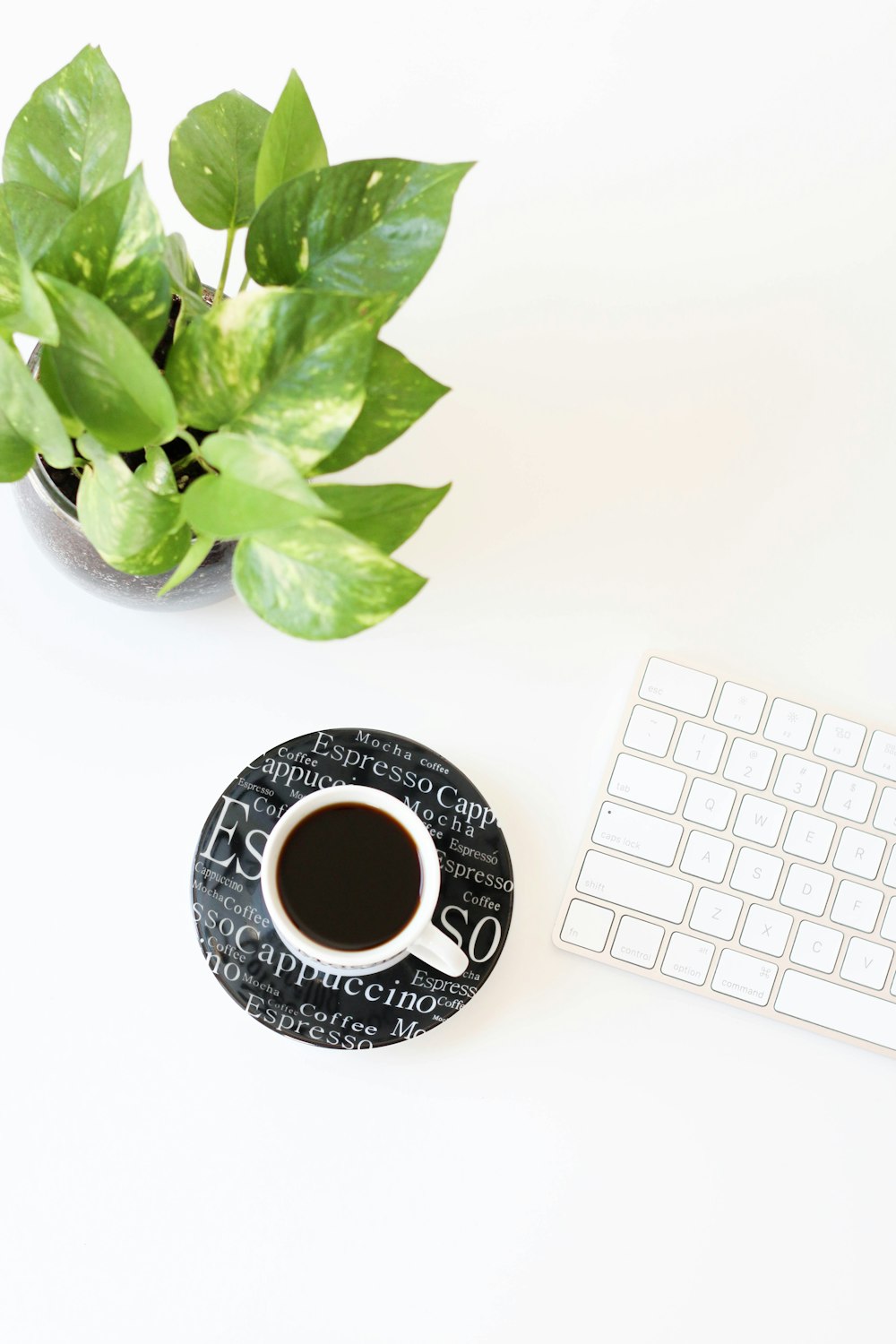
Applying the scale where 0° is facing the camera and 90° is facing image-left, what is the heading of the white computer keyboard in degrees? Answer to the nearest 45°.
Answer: approximately 0°
